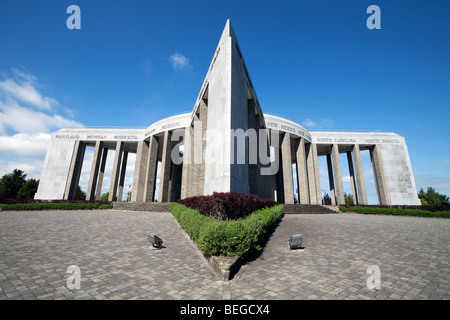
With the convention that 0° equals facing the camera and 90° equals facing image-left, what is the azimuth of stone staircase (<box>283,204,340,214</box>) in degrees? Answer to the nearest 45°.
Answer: approximately 0°

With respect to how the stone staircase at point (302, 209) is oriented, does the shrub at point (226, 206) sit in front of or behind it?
in front

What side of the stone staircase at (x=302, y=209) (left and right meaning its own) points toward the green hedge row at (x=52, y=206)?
right

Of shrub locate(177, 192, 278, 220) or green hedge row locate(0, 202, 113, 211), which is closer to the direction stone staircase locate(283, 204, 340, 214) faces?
the shrub

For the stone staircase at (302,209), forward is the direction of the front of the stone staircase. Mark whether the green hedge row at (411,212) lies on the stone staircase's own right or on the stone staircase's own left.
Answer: on the stone staircase's own left
